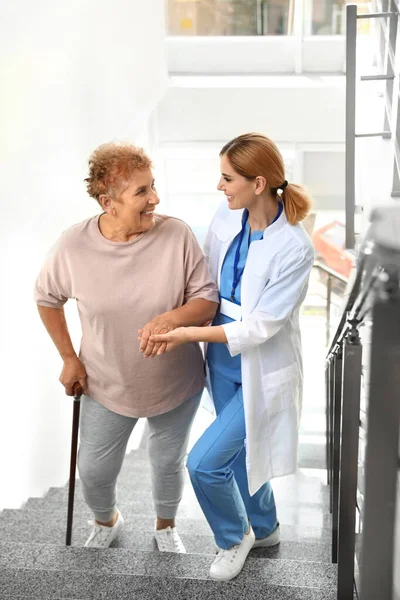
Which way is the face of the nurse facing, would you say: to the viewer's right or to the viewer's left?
to the viewer's left

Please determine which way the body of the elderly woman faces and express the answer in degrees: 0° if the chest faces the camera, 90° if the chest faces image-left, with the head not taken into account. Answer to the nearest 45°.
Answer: approximately 0°

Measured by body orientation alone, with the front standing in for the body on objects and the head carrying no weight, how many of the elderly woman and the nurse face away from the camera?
0

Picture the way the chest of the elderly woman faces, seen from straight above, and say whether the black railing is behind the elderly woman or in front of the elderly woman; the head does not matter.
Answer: in front
